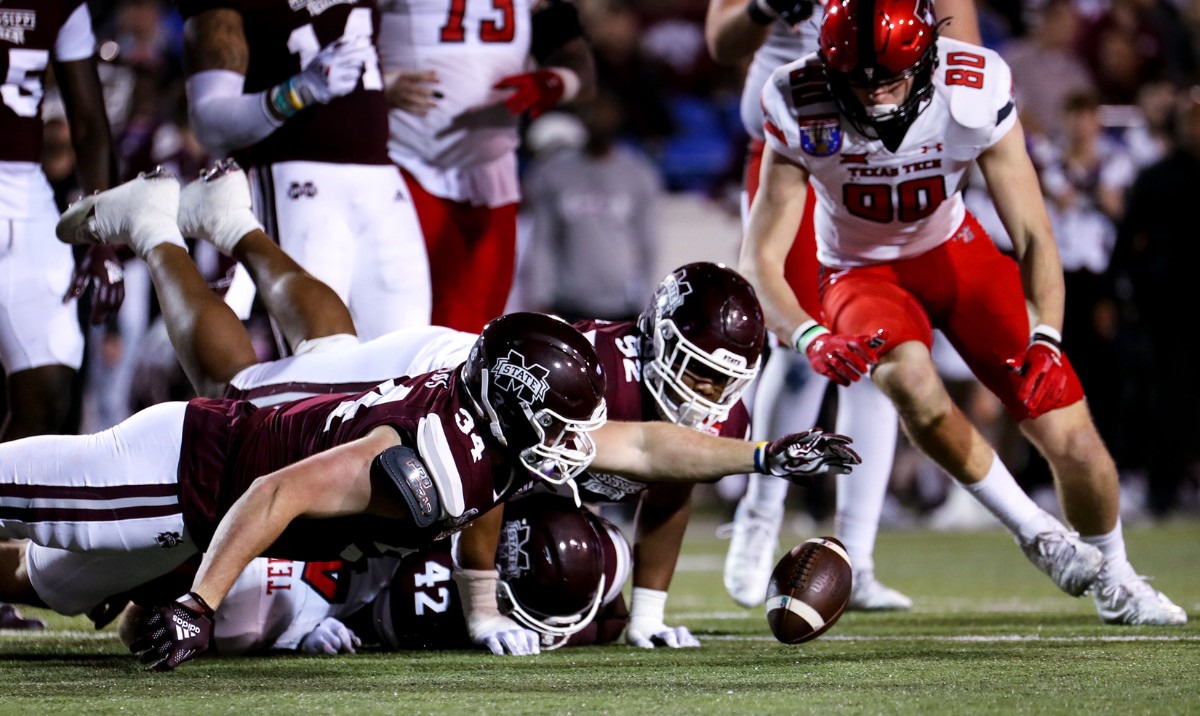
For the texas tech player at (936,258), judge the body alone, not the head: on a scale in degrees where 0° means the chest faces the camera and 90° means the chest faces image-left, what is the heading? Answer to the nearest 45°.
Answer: approximately 0°

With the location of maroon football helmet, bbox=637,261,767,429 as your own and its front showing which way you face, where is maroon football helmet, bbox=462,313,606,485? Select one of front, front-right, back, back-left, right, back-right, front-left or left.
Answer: right

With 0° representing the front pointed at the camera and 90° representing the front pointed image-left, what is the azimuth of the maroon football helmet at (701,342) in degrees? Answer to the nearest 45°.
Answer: approximately 315°

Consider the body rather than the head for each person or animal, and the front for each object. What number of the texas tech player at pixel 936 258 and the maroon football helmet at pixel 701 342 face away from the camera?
0

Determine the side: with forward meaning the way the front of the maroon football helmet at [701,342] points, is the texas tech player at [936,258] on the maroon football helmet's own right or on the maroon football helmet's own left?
on the maroon football helmet's own left

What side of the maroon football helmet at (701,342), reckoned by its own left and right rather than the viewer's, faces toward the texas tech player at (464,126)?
back
